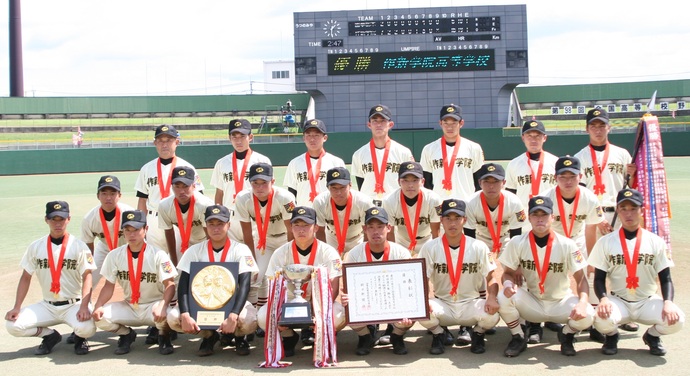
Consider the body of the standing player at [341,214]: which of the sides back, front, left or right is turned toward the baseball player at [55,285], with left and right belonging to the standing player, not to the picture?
right

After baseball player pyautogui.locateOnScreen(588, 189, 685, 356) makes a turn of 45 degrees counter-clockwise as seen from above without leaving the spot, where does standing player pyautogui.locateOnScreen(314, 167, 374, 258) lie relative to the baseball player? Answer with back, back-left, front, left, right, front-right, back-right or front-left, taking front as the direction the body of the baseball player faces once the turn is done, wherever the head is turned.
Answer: back-right

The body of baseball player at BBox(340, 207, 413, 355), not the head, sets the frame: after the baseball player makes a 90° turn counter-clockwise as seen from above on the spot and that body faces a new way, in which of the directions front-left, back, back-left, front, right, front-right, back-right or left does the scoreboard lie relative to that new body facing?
left

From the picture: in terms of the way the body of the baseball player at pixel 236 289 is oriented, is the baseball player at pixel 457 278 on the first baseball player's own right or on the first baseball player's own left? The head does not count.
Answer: on the first baseball player's own left

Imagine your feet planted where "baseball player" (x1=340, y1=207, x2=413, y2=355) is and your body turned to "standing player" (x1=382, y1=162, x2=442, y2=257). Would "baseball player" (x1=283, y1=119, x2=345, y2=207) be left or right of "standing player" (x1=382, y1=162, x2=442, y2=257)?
left

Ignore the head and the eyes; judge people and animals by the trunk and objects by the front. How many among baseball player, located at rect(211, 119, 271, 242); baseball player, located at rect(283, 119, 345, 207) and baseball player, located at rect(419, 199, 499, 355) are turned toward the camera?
3

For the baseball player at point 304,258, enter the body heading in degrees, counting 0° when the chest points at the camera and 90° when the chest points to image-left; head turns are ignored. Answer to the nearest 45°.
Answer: approximately 0°

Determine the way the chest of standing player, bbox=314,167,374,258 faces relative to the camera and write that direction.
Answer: toward the camera

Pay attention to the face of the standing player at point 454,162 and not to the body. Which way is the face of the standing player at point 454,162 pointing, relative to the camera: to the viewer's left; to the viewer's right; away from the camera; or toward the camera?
toward the camera

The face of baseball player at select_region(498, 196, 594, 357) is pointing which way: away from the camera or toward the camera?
toward the camera

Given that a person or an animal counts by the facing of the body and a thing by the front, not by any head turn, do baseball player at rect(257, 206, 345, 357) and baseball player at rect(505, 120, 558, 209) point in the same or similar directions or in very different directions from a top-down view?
same or similar directions

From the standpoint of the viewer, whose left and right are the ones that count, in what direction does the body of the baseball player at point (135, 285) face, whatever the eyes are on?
facing the viewer

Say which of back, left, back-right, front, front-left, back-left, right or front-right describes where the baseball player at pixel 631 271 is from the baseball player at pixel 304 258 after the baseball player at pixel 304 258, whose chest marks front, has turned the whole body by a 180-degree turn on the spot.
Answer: right

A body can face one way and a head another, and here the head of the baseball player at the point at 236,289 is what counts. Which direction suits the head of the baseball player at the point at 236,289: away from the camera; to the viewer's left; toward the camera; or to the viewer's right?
toward the camera

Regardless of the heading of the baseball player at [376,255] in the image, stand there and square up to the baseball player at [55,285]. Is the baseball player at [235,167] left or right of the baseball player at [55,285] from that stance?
right

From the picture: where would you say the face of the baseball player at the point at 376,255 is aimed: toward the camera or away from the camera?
toward the camera

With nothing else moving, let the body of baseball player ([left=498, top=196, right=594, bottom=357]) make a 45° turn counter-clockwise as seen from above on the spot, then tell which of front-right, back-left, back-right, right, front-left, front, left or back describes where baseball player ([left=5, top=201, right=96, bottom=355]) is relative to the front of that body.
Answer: back-right

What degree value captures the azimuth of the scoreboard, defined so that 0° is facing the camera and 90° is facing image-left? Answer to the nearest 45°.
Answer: approximately 0°
